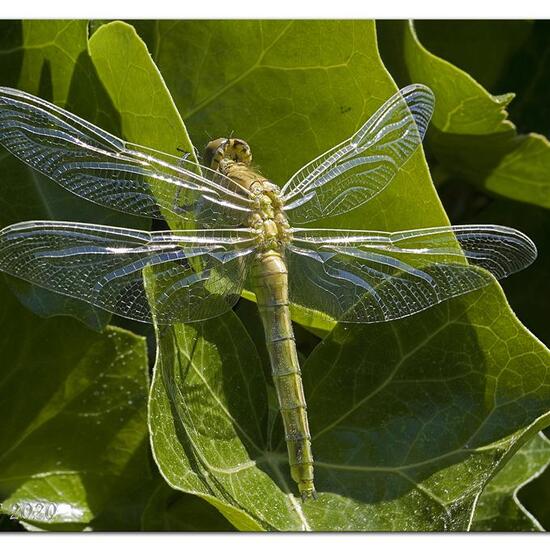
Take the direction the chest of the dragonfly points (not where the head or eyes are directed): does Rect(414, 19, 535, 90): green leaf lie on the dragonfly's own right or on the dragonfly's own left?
on the dragonfly's own right

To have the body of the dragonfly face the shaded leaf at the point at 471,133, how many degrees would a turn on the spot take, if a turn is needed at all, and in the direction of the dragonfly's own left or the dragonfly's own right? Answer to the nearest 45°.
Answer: approximately 45° to the dragonfly's own right

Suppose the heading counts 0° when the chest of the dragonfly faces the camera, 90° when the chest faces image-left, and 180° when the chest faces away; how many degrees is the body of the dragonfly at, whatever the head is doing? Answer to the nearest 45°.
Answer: approximately 180°
